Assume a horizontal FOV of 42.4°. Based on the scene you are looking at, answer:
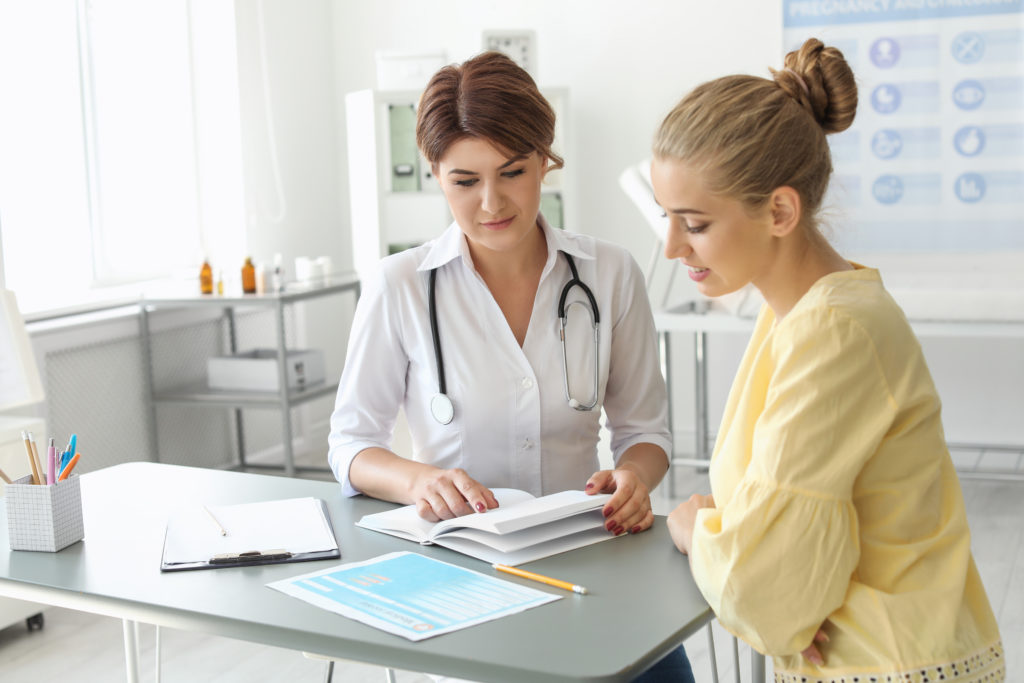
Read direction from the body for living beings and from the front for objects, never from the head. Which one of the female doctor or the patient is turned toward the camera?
the female doctor

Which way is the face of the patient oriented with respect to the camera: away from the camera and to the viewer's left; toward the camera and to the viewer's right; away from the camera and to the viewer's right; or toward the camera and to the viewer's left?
toward the camera and to the viewer's left

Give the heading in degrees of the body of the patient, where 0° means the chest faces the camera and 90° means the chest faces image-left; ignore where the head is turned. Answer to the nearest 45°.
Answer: approximately 90°

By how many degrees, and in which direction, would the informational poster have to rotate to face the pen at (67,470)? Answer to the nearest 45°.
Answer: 0° — it already faces it

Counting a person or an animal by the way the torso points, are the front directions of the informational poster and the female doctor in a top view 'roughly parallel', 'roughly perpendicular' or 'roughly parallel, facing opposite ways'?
roughly parallel

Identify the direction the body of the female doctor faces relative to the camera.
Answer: toward the camera

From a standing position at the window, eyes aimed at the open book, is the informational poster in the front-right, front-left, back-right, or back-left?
front-left

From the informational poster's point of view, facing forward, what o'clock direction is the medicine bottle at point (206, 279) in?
The medicine bottle is roughly at 2 o'clock from the informational poster.

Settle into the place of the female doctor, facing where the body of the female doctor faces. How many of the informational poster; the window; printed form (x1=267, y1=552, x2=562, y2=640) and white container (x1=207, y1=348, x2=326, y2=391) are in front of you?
1

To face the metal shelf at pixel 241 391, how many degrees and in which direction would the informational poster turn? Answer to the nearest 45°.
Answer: approximately 45° to its right

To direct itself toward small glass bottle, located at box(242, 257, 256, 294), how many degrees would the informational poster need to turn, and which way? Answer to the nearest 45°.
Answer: approximately 45° to its right

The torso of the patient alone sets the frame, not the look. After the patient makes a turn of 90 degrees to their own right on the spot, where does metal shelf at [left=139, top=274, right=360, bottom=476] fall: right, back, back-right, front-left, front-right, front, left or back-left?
front-left

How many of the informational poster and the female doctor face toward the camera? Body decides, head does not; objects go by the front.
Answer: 2

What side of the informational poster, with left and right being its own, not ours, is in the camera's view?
front

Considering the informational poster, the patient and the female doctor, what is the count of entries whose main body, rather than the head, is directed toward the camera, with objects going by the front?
2
